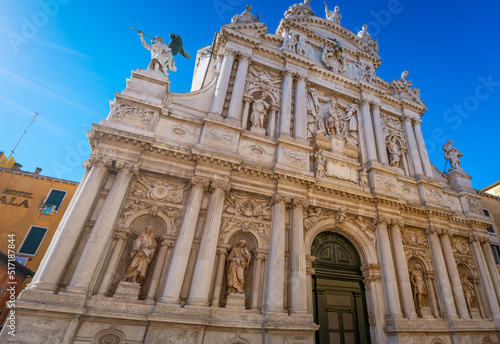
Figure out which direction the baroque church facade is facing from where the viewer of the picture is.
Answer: facing the viewer and to the right of the viewer
